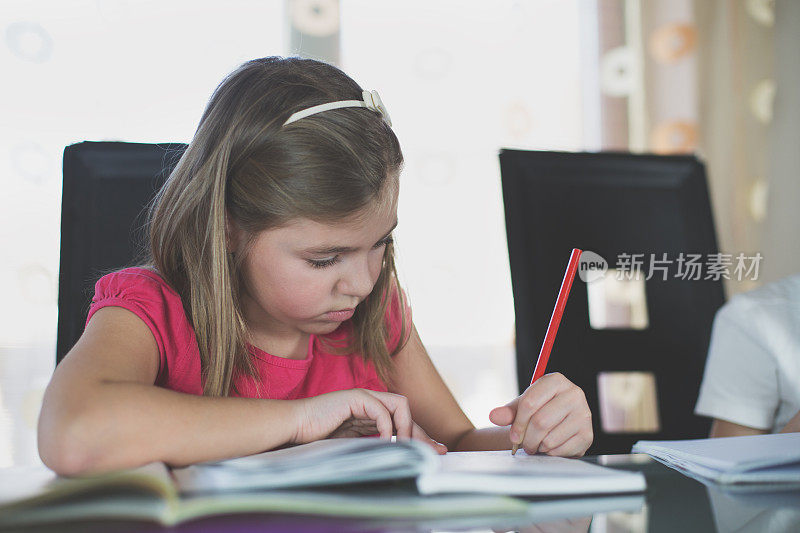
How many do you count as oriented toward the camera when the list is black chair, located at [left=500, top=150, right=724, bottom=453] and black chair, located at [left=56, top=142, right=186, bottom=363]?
2

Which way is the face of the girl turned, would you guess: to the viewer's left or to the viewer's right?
to the viewer's right

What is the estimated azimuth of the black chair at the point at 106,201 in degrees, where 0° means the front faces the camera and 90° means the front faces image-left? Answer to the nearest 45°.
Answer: approximately 0°

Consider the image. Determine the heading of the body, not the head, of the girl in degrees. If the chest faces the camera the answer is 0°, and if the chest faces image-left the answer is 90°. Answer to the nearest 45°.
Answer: approximately 315°

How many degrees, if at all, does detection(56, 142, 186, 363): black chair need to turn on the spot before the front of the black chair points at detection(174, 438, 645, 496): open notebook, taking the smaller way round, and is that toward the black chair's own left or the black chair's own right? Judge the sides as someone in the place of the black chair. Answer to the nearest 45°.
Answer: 0° — it already faces it

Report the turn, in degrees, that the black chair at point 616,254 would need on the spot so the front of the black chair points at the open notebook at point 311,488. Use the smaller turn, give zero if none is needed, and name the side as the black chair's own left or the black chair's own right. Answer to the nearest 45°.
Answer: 0° — it already faces it
